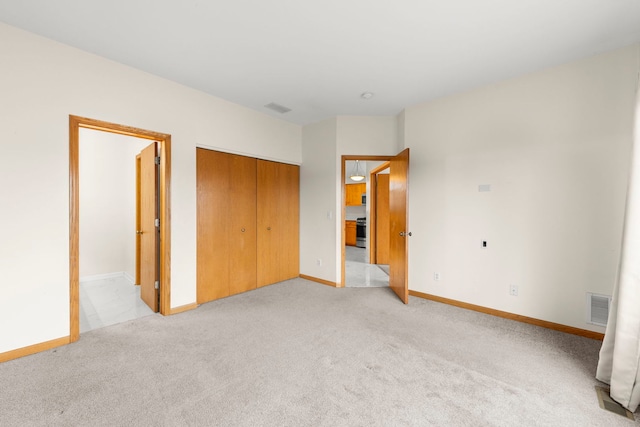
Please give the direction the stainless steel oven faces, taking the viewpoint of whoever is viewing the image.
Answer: facing the viewer and to the right of the viewer

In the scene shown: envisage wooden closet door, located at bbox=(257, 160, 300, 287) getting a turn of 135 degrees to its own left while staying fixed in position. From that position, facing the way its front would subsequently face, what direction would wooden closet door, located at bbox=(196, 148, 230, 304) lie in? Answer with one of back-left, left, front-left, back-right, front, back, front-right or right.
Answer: back-left

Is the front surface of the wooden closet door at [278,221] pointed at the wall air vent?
yes

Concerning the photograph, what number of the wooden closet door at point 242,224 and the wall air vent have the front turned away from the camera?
0

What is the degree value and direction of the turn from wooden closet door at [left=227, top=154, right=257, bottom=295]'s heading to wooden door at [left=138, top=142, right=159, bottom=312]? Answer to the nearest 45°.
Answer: approximately 135° to its right

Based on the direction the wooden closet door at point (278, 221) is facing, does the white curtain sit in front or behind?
in front

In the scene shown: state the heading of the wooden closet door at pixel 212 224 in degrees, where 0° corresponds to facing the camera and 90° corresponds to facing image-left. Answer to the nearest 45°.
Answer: approximately 315°

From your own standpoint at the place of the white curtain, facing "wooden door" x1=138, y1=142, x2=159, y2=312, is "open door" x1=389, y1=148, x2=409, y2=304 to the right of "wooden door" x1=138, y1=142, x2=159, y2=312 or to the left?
right

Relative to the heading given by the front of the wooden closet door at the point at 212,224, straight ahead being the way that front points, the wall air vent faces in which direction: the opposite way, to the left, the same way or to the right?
the opposite way

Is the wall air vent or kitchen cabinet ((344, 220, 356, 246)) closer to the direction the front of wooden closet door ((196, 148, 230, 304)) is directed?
the wall air vent

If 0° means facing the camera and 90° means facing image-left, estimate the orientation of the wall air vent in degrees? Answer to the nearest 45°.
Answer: approximately 45°

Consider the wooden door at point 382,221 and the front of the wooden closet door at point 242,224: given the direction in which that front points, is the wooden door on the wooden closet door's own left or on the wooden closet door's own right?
on the wooden closet door's own left

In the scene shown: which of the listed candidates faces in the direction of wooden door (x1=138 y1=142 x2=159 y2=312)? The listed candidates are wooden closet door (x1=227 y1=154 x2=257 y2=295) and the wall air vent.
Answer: the wall air vent
